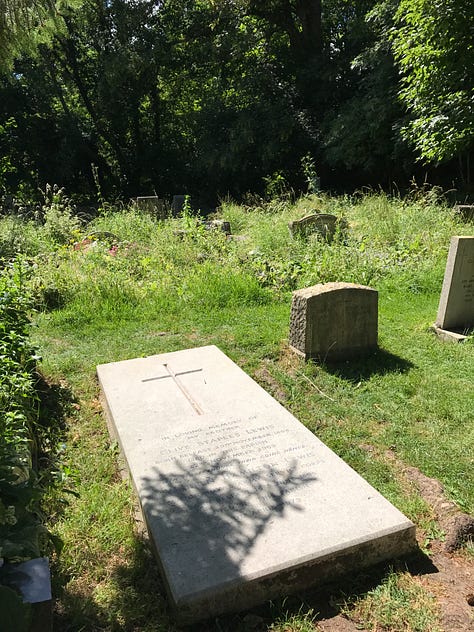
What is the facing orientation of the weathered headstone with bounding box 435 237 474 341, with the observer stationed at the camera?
facing the viewer and to the right of the viewer

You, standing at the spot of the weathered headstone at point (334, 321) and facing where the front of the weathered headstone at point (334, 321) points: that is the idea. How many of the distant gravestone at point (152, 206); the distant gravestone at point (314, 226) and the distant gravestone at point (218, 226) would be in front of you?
0

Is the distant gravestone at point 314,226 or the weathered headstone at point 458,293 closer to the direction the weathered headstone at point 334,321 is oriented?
the weathered headstone

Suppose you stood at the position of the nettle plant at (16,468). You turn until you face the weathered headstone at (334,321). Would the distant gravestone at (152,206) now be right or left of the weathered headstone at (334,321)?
left

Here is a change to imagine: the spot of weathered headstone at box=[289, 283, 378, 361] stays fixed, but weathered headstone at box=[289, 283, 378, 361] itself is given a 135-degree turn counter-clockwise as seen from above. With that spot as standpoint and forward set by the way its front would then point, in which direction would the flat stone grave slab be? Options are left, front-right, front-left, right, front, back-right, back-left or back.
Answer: back

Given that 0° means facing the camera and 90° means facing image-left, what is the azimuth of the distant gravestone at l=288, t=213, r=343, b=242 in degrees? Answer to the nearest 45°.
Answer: approximately 0°

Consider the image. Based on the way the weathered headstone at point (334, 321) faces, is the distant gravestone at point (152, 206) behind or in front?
behind

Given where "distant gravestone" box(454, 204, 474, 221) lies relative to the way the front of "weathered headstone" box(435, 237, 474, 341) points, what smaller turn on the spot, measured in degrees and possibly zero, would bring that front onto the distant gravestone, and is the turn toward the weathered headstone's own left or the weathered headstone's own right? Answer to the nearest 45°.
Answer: approximately 135° to the weathered headstone's own left

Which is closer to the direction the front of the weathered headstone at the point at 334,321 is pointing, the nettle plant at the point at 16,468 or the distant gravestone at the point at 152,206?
the nettle plant

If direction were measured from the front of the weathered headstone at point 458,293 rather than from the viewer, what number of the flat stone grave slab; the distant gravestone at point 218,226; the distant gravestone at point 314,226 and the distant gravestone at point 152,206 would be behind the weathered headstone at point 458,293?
3

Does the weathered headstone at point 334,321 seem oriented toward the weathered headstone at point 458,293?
no

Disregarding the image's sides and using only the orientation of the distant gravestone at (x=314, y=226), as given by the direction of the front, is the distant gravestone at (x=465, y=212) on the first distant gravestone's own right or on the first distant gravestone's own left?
on the first distant gravestone's own left

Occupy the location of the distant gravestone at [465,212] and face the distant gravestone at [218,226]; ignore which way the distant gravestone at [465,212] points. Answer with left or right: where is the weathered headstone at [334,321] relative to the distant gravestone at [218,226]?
left

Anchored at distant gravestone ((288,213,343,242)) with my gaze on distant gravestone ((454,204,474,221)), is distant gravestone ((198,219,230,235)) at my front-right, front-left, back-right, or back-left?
back-left

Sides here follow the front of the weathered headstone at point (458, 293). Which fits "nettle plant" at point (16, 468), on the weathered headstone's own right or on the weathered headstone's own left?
on the weathered headstone's own right

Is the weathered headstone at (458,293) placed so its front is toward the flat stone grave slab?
no

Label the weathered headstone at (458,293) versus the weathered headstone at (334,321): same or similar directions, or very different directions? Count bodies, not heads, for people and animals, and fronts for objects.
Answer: same or similar directions
